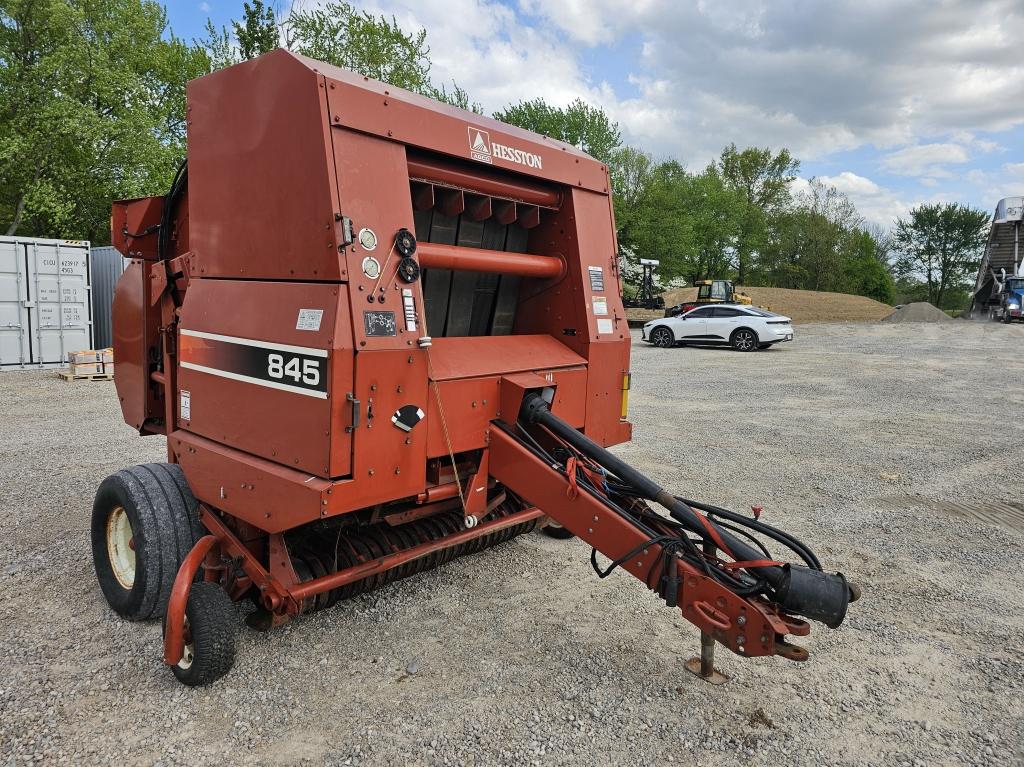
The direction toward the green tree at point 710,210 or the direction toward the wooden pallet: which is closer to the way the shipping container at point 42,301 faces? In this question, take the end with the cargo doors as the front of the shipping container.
the wooden pallet

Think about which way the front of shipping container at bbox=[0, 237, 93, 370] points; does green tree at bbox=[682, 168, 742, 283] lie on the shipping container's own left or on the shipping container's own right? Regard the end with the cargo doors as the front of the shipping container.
on the shipping container's own left

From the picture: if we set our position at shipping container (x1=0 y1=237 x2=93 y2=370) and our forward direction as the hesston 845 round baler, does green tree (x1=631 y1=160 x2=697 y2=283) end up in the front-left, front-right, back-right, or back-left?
back-left

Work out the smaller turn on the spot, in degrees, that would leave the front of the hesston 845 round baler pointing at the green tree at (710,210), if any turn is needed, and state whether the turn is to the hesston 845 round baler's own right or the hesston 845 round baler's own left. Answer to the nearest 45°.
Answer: approximately 135° to the hesston 845 round baler's own left

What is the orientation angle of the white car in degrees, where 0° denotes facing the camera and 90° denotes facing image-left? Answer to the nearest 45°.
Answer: approximately 135°

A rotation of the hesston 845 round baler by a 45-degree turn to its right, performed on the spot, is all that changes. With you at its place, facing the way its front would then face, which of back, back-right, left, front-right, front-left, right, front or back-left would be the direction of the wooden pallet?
back-right

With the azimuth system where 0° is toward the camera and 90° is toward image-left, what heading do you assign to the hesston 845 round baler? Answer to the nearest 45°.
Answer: approximately 315°

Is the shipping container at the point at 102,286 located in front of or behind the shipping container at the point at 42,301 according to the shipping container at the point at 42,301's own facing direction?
behind

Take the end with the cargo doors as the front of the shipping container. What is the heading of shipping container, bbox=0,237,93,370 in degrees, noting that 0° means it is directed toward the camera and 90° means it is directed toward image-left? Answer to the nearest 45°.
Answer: approximately 0°

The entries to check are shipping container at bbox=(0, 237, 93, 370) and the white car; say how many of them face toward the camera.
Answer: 1

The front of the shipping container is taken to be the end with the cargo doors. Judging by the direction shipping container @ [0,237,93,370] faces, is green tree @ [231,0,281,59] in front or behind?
behind

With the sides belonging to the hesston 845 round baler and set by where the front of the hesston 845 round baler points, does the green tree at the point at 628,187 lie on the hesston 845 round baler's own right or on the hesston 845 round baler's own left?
on the hesston 845 round baler's own left
